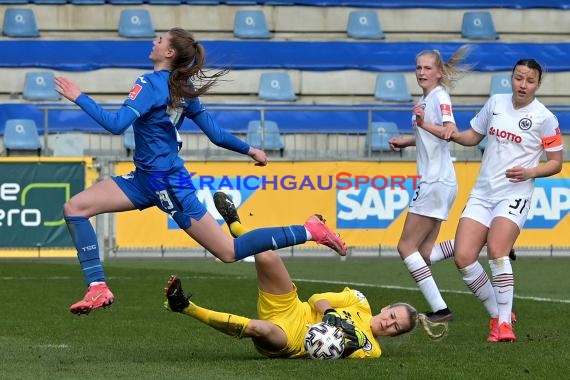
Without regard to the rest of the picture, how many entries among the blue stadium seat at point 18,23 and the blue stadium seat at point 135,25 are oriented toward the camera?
2

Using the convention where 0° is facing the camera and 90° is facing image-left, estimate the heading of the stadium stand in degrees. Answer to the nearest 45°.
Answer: approximately 0°

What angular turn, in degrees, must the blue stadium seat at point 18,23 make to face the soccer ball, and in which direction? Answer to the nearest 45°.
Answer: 0° — it already faces it

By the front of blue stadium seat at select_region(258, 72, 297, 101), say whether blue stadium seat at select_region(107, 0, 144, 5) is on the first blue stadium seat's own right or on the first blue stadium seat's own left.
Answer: on the first blue stadium seat's own right

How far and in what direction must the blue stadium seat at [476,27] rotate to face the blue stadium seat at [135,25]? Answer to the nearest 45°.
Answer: approximately 90° to its right

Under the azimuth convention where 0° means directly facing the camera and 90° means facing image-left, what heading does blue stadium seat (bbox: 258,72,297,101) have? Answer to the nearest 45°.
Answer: approximately 0°

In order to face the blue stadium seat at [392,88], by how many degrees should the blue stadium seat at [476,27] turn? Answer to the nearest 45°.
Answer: approximately 45° to its right
